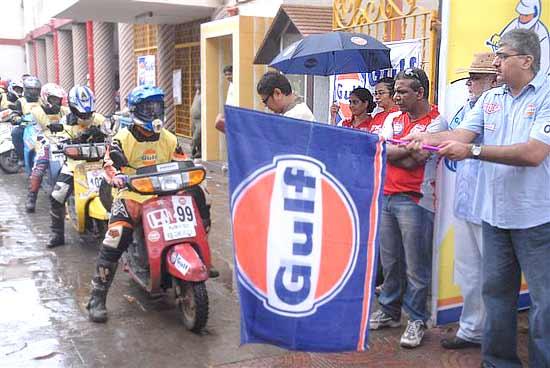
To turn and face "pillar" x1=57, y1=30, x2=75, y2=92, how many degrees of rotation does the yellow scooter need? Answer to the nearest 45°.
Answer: approximately 135° to its left

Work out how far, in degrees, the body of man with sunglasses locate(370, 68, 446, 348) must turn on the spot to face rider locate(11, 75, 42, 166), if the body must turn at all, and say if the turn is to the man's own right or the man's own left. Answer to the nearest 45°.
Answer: approximately 90° to the man's own right

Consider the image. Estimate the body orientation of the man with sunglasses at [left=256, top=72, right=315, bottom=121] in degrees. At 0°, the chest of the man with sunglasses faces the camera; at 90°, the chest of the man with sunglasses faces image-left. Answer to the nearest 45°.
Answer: approximately 90°

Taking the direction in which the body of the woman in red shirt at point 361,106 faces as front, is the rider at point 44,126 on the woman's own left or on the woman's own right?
on the woman's own right

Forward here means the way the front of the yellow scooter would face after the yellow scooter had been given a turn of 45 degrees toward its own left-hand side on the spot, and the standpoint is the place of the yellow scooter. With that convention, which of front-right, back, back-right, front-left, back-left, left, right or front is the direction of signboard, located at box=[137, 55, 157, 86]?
left

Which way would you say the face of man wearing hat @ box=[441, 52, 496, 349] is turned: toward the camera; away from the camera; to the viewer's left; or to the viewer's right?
to the viewer's left

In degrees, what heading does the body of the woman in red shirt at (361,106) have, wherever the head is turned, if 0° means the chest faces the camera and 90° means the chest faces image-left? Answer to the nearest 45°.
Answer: approximately 45°

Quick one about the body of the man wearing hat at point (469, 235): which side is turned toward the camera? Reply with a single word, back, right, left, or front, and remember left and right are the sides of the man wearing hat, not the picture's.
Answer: left

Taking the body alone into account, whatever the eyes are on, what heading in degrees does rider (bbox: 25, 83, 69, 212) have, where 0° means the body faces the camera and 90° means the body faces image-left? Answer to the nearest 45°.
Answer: approximately 315°

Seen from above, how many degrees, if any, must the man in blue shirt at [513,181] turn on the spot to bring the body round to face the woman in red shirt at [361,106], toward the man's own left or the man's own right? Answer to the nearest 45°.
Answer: approximately 90° to the man's own right

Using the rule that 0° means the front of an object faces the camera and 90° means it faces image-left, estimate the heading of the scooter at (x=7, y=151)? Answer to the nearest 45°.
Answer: approximately 315°

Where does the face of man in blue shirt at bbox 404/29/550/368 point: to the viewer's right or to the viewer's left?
to the viewer's left
